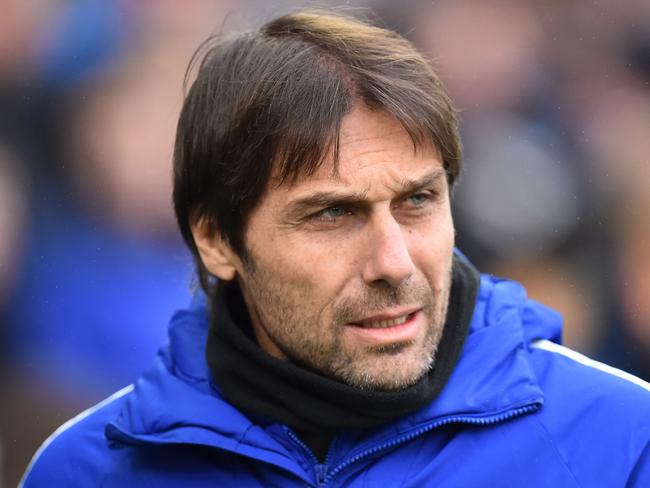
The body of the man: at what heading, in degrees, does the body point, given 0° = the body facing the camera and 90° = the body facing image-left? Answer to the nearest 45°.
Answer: approximately 0°
